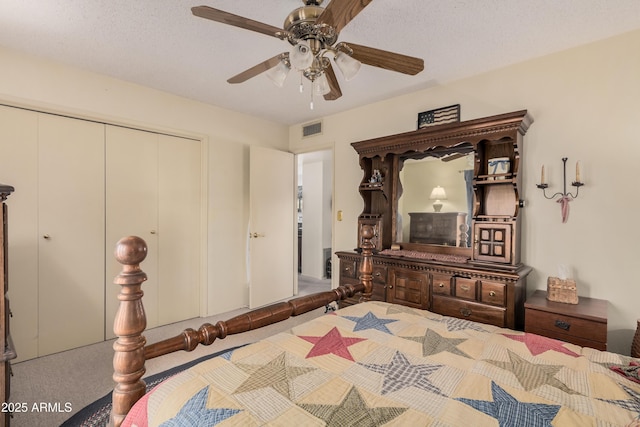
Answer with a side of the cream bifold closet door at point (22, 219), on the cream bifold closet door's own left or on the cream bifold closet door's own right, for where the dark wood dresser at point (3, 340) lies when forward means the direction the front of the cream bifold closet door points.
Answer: on the cream bifold closet door's own right

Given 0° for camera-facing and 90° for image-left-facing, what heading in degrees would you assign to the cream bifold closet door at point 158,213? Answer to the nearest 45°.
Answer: approximately 315°

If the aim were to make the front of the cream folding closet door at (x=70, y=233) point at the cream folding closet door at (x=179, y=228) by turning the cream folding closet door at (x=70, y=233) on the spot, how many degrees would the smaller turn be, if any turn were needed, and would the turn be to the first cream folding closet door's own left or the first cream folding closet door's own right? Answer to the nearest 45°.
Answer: approximately 45° to the first cream folding closet door's own left

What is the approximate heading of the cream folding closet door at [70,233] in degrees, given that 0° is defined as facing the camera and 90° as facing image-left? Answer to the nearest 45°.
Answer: approximately 315°

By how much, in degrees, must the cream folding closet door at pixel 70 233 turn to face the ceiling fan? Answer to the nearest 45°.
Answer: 0° — it already faces it

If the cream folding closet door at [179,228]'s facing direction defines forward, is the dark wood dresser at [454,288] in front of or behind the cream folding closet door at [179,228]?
in front

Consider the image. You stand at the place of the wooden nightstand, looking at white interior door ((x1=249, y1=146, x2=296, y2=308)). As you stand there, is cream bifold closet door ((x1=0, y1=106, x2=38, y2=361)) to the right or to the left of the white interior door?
left

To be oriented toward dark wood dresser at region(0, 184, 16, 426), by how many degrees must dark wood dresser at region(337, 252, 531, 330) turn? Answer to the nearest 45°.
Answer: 0° — it already faces it

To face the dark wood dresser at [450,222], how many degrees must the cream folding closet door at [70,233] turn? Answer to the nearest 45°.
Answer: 0° — it already faces it

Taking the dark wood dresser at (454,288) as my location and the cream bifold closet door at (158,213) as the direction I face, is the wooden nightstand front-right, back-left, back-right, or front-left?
back-left

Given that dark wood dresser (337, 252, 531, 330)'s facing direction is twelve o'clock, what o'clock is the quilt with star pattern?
The quilt with star pattern is roughly at 11 o'clock from the dark wood dresser.

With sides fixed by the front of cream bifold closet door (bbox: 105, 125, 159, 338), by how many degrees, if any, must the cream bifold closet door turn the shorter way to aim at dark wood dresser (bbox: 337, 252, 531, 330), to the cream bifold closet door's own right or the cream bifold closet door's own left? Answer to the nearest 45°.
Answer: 0° — it already faces it
